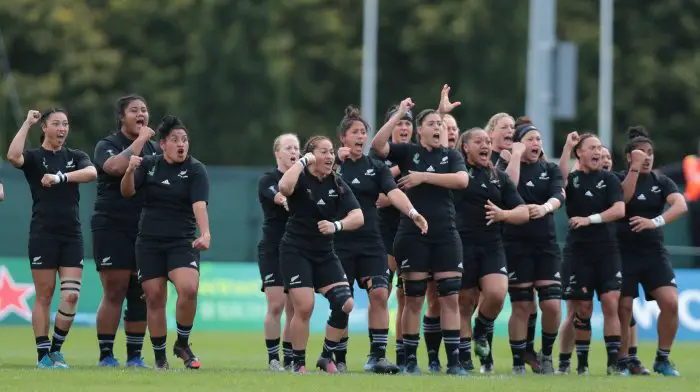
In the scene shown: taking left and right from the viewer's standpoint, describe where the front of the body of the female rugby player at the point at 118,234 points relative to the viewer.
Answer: facing the viewer and to the right of the viewer

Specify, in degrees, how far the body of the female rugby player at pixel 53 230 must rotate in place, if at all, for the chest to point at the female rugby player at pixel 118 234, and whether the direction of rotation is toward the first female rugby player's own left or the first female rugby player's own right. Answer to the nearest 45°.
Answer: approximately 90° to the first female rugby player's own left

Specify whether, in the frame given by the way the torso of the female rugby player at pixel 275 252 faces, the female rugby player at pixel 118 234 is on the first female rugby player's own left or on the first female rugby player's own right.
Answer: on the first female rugby player's own right

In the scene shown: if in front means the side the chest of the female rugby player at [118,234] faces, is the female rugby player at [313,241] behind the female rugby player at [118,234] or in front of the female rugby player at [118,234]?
in front

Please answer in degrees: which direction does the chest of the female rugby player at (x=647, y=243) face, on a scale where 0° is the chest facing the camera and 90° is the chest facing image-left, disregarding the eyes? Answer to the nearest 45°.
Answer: approximately 0°

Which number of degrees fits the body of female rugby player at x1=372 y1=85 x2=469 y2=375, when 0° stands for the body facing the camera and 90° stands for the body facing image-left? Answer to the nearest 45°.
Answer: approximately 0°

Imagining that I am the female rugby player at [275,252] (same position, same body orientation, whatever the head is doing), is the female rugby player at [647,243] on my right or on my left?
on my left
